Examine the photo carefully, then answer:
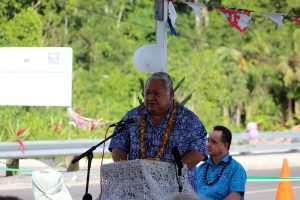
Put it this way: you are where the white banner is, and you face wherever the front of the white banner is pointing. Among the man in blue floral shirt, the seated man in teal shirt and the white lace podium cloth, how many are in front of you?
3

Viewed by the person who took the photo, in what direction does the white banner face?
facing the viewer

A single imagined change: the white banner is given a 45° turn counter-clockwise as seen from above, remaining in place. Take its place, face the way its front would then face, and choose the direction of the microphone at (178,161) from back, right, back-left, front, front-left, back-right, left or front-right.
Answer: front-right

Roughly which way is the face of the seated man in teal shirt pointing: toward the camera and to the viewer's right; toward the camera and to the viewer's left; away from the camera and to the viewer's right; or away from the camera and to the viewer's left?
toward the camera and to the viewer's left

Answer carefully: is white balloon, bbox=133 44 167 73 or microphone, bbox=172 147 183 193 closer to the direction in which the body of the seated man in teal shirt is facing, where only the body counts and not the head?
the microphone

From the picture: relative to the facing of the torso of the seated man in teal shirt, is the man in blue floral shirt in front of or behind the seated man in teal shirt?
in front

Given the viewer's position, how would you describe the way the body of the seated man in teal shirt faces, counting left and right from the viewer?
facing the viewer and to the left of the viewer

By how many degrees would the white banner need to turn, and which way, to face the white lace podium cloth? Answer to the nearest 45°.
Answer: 0° — it already faces it

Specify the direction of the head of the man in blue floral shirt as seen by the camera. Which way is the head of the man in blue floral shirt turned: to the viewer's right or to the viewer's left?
to the viewer's left
